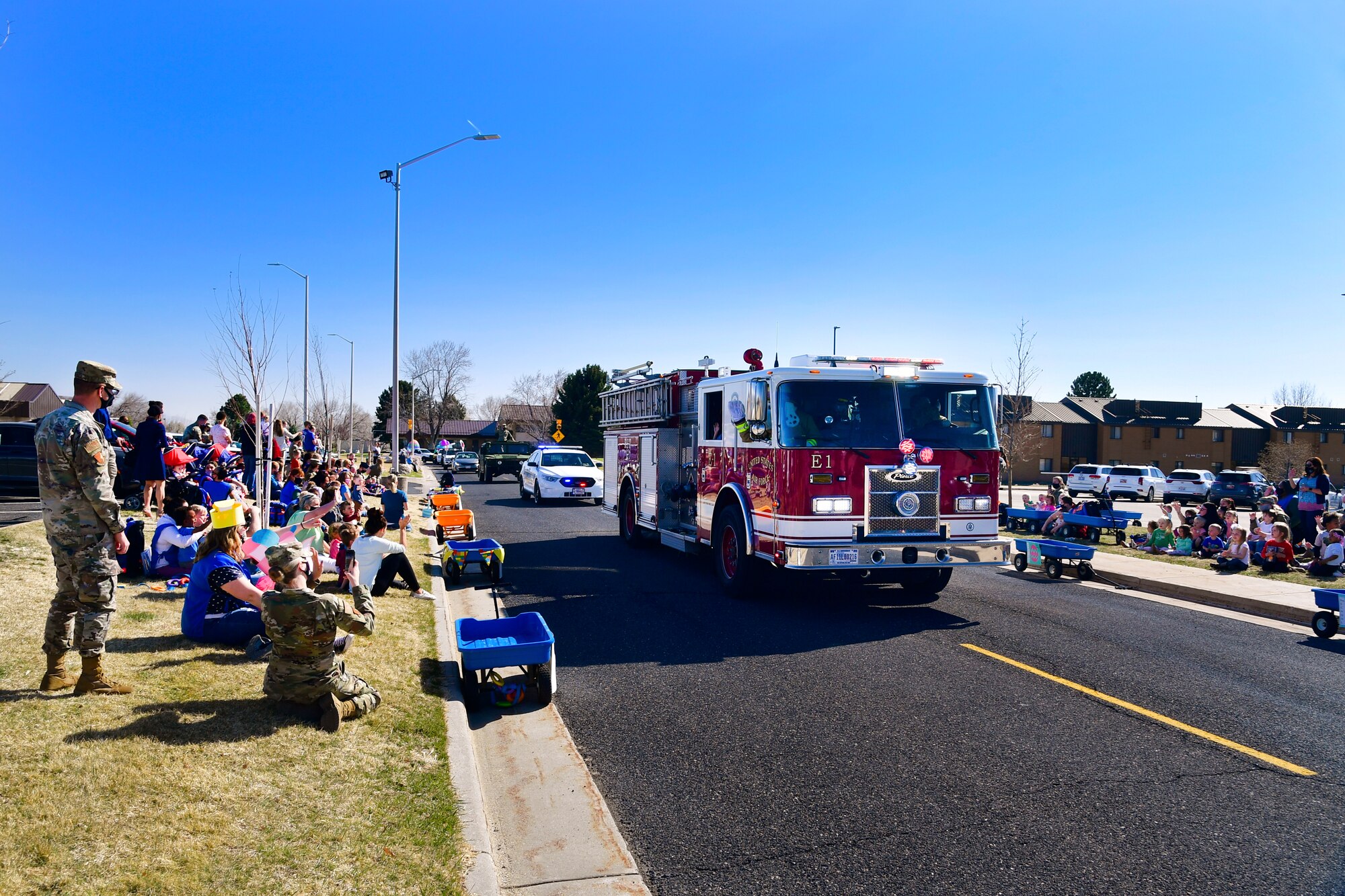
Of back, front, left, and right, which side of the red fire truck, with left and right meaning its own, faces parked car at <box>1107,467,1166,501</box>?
left

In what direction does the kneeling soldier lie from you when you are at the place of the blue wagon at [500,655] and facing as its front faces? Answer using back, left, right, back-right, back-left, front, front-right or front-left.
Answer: back-left

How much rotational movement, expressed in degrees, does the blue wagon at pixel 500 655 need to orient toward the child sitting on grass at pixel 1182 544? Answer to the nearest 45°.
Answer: approximately 45° to its right

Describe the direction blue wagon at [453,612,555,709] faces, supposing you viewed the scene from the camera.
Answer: facing away from the viewer

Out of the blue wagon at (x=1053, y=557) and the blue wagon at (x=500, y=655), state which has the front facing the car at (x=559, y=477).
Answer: the blue wagon at (x=500, y=655)

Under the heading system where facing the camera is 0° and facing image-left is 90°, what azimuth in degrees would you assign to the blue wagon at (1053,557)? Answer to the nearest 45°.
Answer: approximately 315°

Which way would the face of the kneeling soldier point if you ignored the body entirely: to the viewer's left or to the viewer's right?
to the viewer's right

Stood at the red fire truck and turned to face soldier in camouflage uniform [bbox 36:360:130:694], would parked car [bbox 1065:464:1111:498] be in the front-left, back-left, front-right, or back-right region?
back-right

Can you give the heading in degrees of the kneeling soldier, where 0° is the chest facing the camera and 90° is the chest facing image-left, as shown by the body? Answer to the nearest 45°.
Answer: approximately 225°

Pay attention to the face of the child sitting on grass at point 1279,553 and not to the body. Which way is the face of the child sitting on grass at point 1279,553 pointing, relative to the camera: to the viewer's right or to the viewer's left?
to the viewer's left

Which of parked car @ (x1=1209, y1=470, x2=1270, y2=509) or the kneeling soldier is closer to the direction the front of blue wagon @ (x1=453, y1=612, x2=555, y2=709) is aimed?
the parked car
